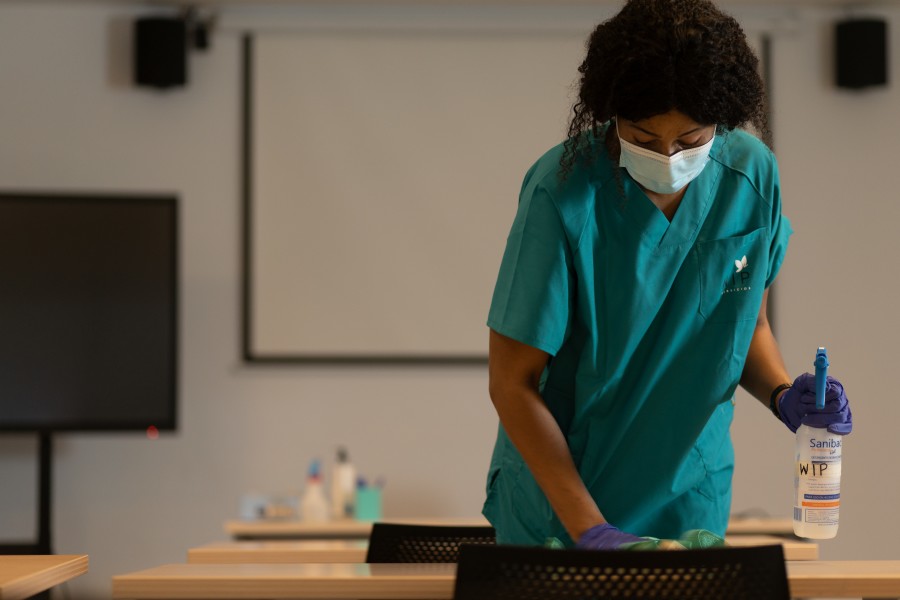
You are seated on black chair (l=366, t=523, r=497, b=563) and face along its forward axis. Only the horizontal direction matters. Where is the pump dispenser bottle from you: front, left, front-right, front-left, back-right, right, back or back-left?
front

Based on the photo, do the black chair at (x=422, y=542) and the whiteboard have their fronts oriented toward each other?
yes

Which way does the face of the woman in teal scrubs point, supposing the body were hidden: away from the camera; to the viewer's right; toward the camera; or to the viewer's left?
toward the camera

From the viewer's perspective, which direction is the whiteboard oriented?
toward the camera

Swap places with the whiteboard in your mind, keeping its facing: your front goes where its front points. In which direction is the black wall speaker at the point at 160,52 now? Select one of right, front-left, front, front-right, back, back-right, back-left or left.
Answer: right

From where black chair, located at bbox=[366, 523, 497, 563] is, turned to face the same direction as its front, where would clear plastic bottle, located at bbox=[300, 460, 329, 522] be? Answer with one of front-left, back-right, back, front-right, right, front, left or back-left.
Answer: front

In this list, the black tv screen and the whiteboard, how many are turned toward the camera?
2

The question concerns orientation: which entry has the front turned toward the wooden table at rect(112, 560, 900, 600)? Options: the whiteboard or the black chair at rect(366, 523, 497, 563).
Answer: the whiteboard

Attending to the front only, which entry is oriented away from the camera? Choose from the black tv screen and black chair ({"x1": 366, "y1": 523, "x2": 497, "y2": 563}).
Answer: the black chair

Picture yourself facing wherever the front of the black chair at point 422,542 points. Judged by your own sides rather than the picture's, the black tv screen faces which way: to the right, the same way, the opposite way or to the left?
the opposite way

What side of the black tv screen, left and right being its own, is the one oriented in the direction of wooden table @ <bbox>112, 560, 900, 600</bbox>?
front

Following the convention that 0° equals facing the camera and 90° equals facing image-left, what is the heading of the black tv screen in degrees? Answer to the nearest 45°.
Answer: approximately 0°

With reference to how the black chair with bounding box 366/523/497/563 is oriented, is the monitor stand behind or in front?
in front

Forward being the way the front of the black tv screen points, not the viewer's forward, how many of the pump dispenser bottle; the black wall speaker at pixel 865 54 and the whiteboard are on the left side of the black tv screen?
3

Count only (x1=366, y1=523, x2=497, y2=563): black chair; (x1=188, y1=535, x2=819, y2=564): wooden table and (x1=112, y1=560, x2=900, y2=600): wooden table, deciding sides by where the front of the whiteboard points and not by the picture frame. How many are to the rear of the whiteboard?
0

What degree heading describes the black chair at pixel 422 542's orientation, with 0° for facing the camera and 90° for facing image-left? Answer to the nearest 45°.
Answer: approximately 180°

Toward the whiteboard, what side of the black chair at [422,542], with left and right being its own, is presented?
front

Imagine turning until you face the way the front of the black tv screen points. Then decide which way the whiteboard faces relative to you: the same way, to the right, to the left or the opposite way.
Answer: the same way

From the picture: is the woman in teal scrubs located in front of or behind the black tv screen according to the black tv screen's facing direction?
in front
